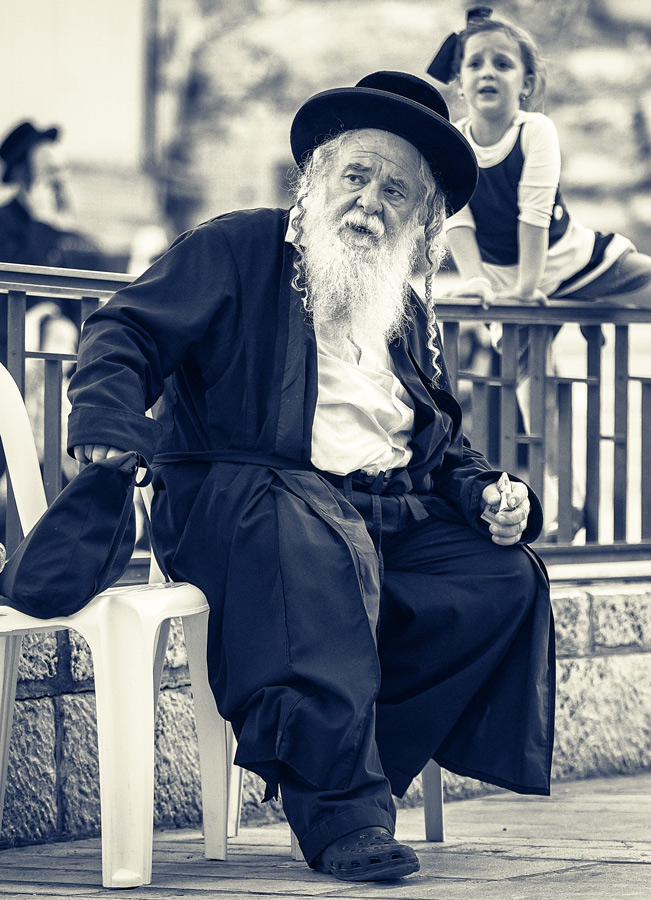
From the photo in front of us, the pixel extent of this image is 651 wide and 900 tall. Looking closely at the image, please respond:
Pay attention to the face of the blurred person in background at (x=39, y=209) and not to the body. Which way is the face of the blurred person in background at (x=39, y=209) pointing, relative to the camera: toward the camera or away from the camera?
toward the camera

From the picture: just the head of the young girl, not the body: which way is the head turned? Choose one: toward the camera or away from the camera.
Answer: toward the camera

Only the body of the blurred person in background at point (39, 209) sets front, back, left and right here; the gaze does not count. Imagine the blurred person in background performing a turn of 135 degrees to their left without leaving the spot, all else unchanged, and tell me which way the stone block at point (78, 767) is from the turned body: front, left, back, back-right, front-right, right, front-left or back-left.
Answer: back

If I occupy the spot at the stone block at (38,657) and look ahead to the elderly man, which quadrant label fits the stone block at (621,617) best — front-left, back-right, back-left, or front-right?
front-left

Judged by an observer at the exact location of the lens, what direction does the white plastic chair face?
facing the viewer and to the right of the viewer

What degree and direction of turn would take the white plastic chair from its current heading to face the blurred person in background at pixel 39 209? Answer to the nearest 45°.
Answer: approximately 135° to its left

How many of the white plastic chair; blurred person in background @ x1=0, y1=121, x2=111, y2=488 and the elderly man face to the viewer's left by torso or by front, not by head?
0

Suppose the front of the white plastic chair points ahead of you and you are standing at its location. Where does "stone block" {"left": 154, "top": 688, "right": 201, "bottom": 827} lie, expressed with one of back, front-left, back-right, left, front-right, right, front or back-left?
back-left

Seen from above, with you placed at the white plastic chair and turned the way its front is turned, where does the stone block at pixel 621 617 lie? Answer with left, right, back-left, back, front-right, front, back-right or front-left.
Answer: left

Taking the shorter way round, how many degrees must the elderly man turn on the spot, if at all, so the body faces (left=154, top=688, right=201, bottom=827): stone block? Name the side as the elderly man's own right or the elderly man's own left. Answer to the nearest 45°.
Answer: approximately 180°
